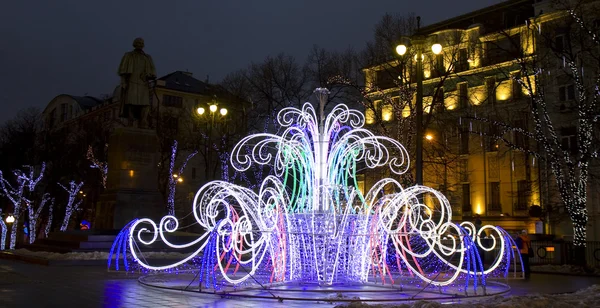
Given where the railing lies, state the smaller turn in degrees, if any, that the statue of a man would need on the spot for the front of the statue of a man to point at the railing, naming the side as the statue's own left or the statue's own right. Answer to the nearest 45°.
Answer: approximately 90° to the statue's own left

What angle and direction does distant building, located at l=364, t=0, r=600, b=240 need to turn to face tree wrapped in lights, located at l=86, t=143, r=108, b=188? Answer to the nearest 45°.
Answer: approximately 45° to its right

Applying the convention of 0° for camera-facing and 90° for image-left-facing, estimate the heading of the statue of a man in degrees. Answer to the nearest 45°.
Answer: approximately 0°

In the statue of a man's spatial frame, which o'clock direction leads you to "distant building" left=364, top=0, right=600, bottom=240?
The distant building is roughly at 8 o'clock from the statue of a man.

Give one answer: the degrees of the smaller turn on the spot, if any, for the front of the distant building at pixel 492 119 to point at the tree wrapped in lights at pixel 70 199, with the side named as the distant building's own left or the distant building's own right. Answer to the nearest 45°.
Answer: approximately 45° to the distant building's own right

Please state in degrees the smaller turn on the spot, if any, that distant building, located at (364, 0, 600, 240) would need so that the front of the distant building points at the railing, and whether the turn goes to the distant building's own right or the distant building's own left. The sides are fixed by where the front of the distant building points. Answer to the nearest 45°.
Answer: approximately 45° to the distant building's own left

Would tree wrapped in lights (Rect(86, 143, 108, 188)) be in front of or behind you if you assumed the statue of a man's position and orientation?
behind
